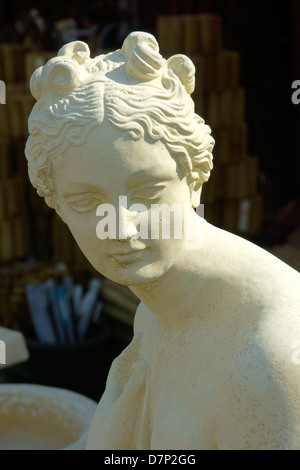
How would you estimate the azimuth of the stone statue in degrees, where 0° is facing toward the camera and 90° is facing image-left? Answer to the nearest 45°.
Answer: approximately 45°
